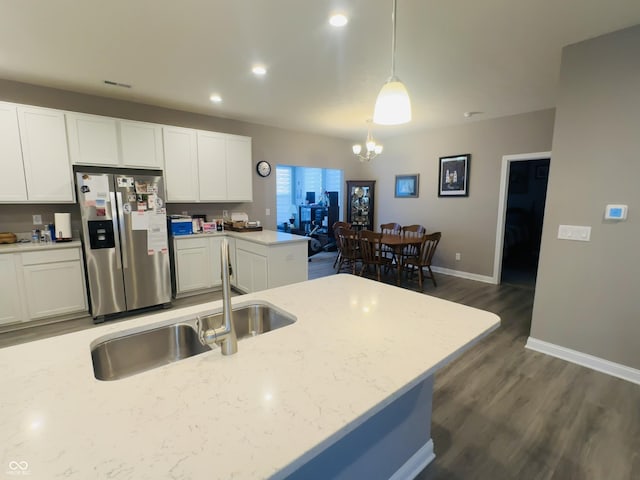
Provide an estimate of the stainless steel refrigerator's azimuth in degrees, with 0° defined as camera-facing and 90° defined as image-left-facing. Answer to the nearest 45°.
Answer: approximately 0°

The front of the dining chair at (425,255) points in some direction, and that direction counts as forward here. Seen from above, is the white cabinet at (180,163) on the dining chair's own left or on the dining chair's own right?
on the dining chair's own left

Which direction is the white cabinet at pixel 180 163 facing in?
toward the camera

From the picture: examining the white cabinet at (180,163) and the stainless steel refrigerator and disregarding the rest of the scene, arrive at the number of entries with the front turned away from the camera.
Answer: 0

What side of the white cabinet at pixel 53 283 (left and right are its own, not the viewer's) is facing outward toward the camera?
front

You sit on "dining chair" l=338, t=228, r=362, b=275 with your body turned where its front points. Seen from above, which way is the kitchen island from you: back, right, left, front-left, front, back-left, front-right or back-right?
back-right

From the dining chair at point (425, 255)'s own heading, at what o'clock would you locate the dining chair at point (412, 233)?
the dining chair at point (412, 233) is roughly at 1 o'clock from the dining chair at point (425, 255).

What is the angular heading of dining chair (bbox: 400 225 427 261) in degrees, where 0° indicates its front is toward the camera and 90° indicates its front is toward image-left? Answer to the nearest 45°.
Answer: approximately 45°

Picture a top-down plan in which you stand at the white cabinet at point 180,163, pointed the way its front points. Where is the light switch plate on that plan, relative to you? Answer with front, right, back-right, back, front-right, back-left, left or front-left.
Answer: front-left

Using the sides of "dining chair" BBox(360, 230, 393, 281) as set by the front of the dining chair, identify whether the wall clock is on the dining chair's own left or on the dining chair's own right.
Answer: on the dining chair's own left

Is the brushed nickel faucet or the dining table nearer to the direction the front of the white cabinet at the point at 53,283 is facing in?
the brushed nickel faucet

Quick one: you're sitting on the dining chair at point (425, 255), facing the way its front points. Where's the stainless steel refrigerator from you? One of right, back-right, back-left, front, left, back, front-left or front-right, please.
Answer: left

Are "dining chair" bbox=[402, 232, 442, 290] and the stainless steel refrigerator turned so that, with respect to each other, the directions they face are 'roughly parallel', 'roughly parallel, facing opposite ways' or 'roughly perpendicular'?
roughly parallel, facing opposite ways

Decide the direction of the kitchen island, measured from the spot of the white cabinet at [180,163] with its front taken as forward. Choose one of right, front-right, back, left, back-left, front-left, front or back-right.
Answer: front
